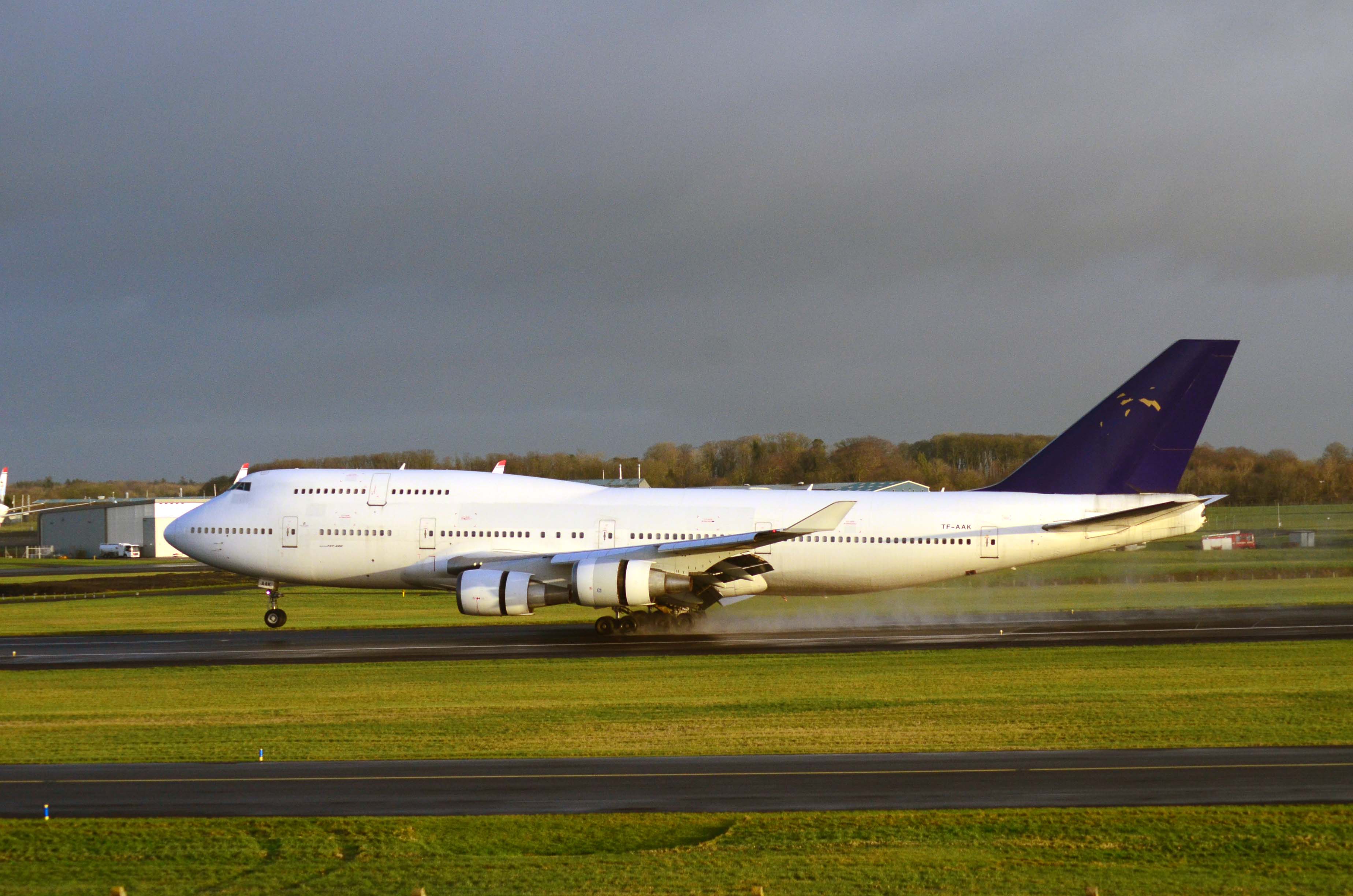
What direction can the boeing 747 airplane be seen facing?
to the viewer's left
